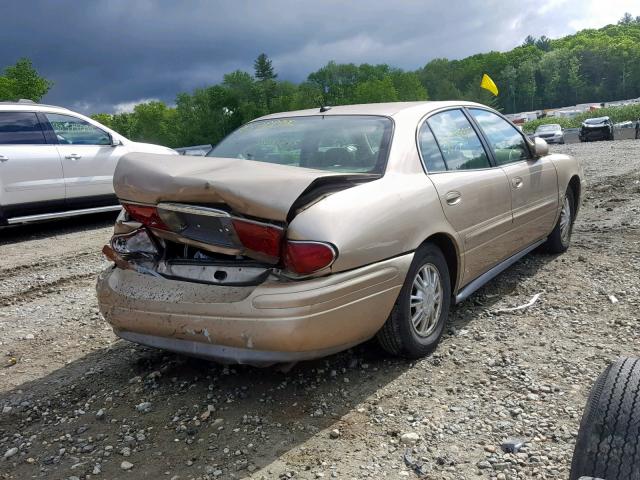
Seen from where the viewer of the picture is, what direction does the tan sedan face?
facing away from the viewer and to the right of the viewer

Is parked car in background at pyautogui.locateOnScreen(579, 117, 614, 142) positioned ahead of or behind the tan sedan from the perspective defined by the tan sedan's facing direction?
ahead

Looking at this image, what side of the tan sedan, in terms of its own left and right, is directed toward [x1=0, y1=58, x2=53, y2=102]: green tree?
left

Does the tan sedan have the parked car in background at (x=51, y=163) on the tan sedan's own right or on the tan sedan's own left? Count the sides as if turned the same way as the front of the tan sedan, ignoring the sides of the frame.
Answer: on the tan sedan's own left

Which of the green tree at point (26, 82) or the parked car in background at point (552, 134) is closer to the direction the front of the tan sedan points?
the parked car in background
